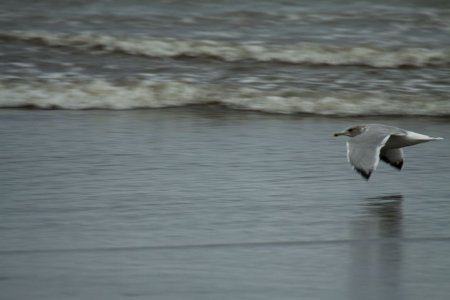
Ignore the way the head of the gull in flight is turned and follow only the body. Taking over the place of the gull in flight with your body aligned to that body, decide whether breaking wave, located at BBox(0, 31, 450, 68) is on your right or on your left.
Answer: on your right

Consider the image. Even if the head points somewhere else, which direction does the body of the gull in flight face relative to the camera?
to the viewer's left
